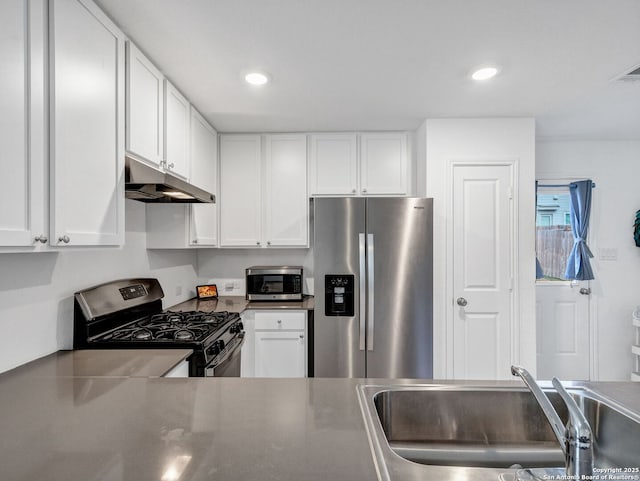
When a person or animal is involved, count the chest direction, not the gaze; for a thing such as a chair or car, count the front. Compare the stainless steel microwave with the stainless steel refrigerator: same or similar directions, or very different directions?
same or similar directions

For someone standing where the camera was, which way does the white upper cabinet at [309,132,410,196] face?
facing the viewer

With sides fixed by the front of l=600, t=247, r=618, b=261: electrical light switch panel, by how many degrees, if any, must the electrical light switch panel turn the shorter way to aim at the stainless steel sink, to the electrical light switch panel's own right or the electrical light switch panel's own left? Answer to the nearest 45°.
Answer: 0° — it already faces it

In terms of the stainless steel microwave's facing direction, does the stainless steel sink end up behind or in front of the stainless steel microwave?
in front

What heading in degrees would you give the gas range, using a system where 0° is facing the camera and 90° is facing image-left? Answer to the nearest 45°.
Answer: approximately 315°

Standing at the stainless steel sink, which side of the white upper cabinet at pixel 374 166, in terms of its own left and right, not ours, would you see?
front

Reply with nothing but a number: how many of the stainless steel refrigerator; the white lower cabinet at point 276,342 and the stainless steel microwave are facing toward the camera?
3

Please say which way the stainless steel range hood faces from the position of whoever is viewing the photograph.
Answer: facing the viewer and to the right of the viewer

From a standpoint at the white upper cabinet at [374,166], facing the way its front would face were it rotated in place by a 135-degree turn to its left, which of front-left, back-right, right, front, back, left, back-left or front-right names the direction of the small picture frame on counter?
back-left

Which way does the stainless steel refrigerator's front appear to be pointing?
toward the camera

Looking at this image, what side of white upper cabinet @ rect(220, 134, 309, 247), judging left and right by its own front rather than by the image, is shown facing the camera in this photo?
front

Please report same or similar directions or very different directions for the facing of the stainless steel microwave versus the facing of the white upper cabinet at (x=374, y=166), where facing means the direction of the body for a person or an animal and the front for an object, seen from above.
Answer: same or similar directions

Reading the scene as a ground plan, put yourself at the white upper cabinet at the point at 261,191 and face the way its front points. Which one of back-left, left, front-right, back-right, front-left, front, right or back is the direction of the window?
left

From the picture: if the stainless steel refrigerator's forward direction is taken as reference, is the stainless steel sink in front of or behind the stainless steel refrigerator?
in front

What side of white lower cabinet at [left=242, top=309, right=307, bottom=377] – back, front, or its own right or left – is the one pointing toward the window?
left

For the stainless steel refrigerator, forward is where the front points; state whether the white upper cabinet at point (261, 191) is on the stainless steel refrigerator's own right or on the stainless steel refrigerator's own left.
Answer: on the stainless steel refrigerator's own right
